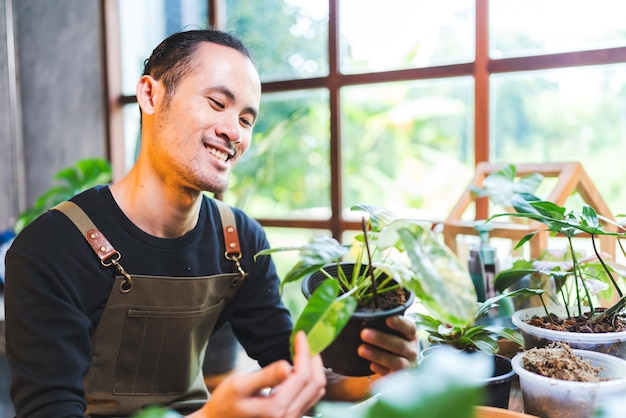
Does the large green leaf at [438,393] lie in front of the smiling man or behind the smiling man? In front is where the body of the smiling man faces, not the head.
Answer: in front

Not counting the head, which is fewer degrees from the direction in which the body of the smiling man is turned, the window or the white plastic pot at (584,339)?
the white plastic pot

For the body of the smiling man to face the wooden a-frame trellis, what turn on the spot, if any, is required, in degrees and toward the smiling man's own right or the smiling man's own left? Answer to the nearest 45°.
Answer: approximately 45° to the smiling man's own left

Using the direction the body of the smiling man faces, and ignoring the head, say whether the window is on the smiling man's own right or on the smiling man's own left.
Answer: on the smiling man's own left

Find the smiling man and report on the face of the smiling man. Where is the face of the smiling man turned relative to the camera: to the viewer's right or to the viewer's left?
to the viewer's right
